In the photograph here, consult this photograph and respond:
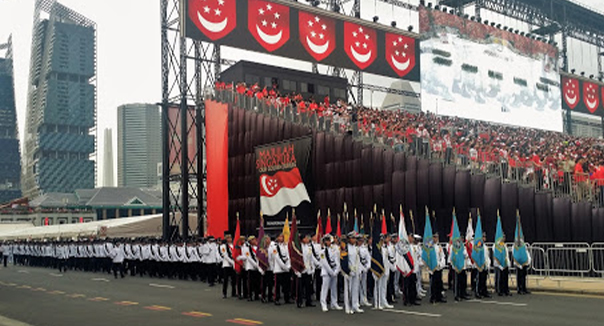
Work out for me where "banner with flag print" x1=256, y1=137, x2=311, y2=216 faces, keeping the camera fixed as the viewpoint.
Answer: facing the viewer

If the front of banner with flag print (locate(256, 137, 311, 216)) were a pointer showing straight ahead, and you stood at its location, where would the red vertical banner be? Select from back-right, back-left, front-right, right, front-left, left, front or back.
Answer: back-right
